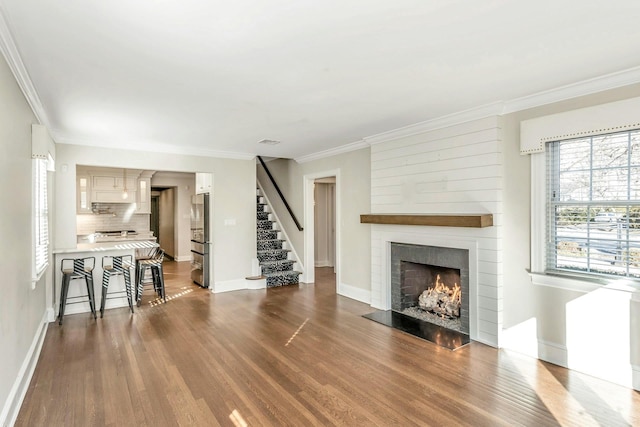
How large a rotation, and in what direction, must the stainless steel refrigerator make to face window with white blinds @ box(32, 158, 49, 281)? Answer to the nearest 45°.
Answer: approximately 45° to its left

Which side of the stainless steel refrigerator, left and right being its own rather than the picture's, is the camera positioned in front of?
left

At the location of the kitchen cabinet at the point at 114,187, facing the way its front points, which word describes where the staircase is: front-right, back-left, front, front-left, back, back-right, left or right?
front-left

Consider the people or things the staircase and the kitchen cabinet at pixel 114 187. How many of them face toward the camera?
2

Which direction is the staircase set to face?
toward the camera

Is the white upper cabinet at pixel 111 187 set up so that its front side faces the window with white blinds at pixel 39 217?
yes

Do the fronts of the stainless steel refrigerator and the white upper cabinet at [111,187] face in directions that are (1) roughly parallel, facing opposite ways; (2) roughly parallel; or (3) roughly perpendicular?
roughly perpendicular

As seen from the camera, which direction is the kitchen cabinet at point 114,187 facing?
toward the camera

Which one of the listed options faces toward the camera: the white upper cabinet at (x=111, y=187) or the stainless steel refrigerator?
the white upper cabinet

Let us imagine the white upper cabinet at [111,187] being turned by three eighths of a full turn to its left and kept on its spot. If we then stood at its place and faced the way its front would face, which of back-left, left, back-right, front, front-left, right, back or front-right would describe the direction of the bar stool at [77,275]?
back-right

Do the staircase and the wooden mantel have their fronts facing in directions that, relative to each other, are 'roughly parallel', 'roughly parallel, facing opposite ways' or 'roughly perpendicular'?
roughly perpendicular

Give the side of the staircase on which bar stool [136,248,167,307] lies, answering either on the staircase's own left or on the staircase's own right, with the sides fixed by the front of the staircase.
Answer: on the staircase's own right

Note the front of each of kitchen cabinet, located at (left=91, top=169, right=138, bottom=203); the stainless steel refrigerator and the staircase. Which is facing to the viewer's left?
the stainless steel refrigerator

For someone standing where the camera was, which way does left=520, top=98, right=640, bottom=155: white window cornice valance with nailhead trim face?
facing the viewer and to the left of the viewer

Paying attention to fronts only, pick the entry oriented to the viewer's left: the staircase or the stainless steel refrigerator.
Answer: the stainless steel refrigerator

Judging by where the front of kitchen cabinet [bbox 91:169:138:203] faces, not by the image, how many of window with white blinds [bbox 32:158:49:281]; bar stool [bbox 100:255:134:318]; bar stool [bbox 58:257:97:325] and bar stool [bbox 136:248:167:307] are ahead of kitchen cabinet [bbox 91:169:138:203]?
4

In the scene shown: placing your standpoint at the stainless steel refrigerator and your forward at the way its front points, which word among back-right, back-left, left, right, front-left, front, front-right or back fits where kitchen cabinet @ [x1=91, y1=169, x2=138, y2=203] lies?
front-right

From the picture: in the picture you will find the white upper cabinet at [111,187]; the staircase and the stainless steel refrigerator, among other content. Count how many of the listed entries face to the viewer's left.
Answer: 1

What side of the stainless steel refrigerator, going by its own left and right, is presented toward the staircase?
back
